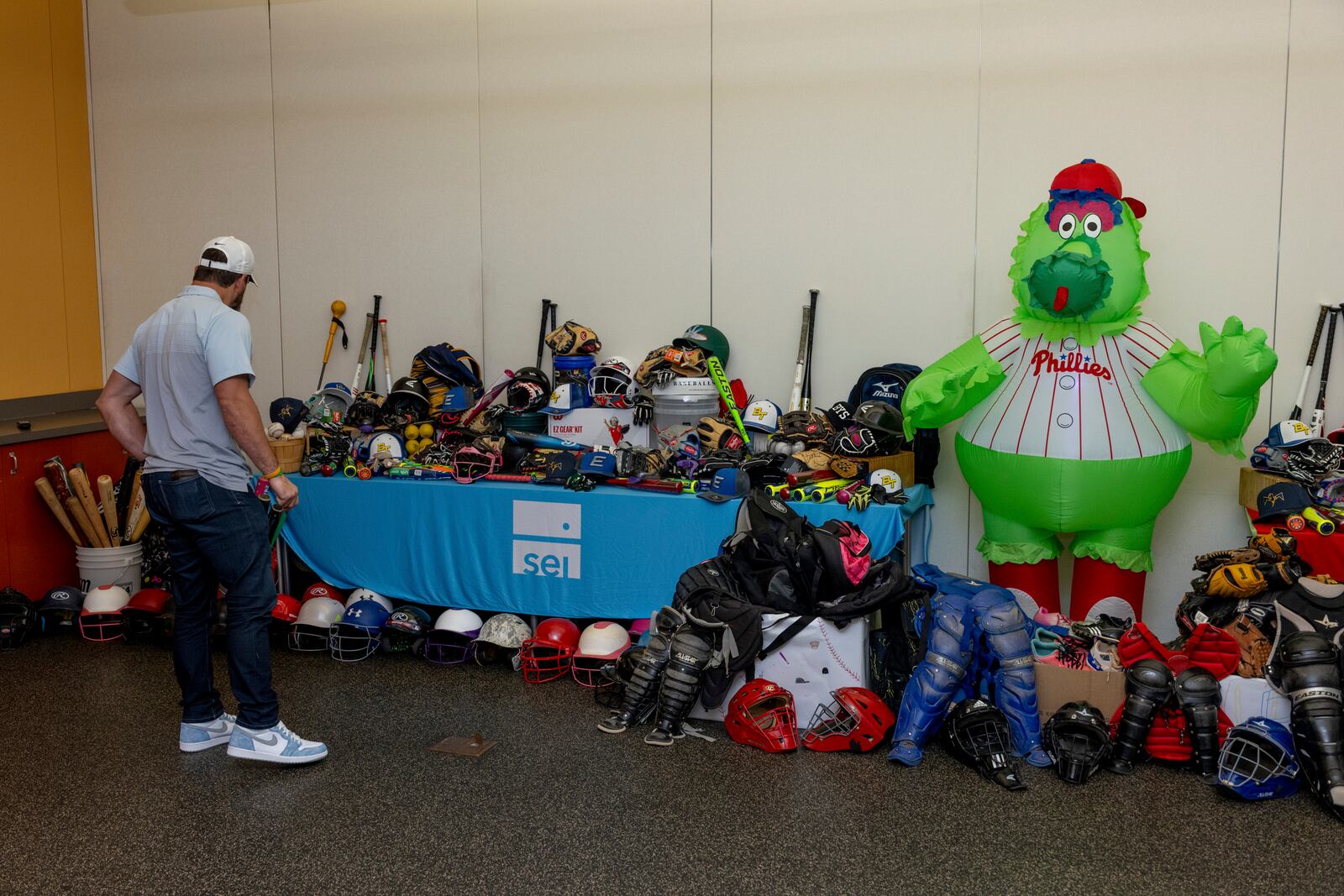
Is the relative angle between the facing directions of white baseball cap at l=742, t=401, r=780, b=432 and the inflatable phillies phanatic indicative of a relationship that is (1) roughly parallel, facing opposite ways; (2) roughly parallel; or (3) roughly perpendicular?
roughly parallel

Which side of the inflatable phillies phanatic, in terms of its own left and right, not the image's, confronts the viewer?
front

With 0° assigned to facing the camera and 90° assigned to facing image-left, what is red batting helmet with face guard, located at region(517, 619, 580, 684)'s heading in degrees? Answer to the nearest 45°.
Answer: approximately 45°

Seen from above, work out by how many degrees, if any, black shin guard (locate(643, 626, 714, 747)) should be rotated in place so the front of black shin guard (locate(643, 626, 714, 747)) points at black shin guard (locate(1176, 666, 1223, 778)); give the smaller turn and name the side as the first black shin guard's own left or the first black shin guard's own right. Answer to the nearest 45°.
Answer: approximately 135° to the first black shin guard's own left

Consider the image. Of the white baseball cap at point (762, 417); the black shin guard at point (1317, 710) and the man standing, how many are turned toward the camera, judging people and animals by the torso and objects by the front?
2

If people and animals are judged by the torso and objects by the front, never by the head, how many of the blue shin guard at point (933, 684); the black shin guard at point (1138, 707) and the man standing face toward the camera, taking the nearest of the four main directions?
2

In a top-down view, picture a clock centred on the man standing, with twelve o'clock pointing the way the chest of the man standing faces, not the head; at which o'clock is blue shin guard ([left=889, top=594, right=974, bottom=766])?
The blue shin guard is roughly at 2 o'clock from the man standing.

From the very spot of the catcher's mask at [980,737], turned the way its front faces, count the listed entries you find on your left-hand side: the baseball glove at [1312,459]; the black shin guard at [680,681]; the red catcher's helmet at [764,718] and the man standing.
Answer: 1

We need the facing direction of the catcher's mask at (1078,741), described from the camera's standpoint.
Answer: facing the viewer

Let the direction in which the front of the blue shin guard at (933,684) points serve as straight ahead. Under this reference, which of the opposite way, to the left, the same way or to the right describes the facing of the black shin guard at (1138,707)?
the same way

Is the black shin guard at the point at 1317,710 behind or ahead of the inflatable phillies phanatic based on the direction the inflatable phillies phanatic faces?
ahead

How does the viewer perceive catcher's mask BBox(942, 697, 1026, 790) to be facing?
facing the viewer and to the right of the viewer

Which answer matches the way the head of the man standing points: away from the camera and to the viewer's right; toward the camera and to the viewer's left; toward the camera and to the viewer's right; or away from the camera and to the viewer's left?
away from the camera and to the viewer's right

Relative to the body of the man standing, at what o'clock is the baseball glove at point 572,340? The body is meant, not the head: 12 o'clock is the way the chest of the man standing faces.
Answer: The baseball glove is roughly at 12 o'clock from the man standing.

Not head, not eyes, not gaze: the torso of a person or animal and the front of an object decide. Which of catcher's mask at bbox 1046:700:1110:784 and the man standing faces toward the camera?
the catcher's mask

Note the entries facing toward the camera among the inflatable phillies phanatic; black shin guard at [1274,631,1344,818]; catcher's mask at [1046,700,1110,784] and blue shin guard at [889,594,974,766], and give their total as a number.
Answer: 4
